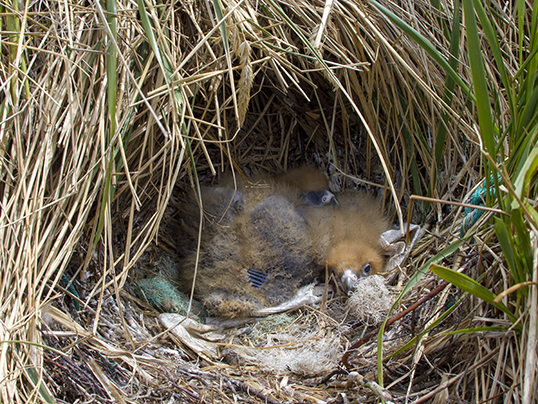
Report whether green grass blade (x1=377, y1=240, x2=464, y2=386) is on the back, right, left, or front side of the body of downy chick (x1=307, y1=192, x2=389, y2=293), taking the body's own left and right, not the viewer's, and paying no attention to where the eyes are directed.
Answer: front

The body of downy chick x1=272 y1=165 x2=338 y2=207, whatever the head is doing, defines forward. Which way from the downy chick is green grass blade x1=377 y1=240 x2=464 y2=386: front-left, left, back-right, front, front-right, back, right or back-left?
front-right

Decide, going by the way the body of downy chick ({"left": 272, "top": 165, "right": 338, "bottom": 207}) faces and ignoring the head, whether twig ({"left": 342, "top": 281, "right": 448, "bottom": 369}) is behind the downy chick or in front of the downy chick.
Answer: in front

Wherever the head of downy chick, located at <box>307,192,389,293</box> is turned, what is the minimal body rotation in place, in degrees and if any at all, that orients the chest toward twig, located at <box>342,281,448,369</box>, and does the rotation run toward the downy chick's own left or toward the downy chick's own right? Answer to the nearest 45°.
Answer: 0° — it already faces it

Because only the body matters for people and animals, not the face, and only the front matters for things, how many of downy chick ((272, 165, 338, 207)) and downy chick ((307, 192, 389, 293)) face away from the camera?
0

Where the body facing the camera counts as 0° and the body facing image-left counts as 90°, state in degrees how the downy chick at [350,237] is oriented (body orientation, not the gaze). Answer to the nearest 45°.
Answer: approximately 0°

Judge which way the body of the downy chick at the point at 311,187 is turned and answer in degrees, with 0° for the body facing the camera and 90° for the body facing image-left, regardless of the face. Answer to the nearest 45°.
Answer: approximately 315°

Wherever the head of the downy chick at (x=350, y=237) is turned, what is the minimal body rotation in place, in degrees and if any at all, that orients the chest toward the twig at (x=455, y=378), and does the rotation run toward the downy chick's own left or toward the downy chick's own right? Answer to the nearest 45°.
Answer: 0° — it already faces it

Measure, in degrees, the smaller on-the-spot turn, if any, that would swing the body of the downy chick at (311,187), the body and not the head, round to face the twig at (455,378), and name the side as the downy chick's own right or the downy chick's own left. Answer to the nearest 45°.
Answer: approximately 45° to the downy chick's own right
